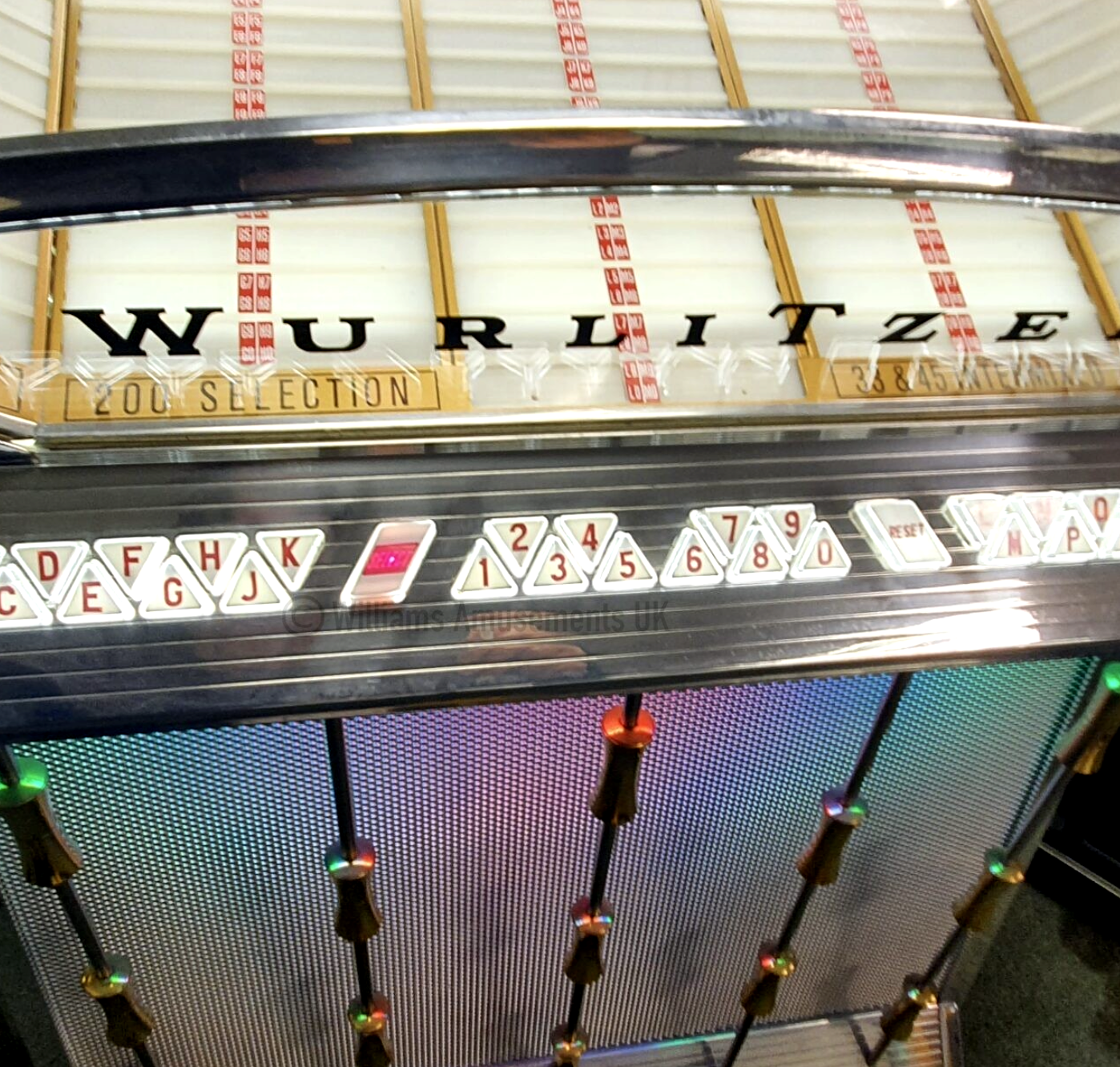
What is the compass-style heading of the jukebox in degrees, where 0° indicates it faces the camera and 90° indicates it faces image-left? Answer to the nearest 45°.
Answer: approximately 0°
